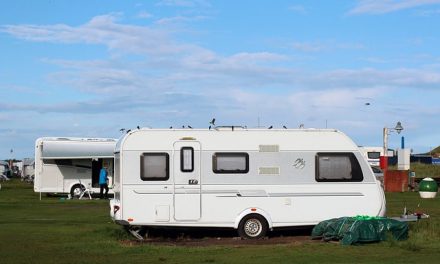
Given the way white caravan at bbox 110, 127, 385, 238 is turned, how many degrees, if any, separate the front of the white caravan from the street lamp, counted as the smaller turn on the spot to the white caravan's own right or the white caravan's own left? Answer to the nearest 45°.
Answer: approximately 90° to the white caravan's own left

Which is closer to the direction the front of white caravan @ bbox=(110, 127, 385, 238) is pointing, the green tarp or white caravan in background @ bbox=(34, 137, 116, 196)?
the green tarp

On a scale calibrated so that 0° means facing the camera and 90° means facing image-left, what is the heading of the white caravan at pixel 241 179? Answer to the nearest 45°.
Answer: approximately 270°
